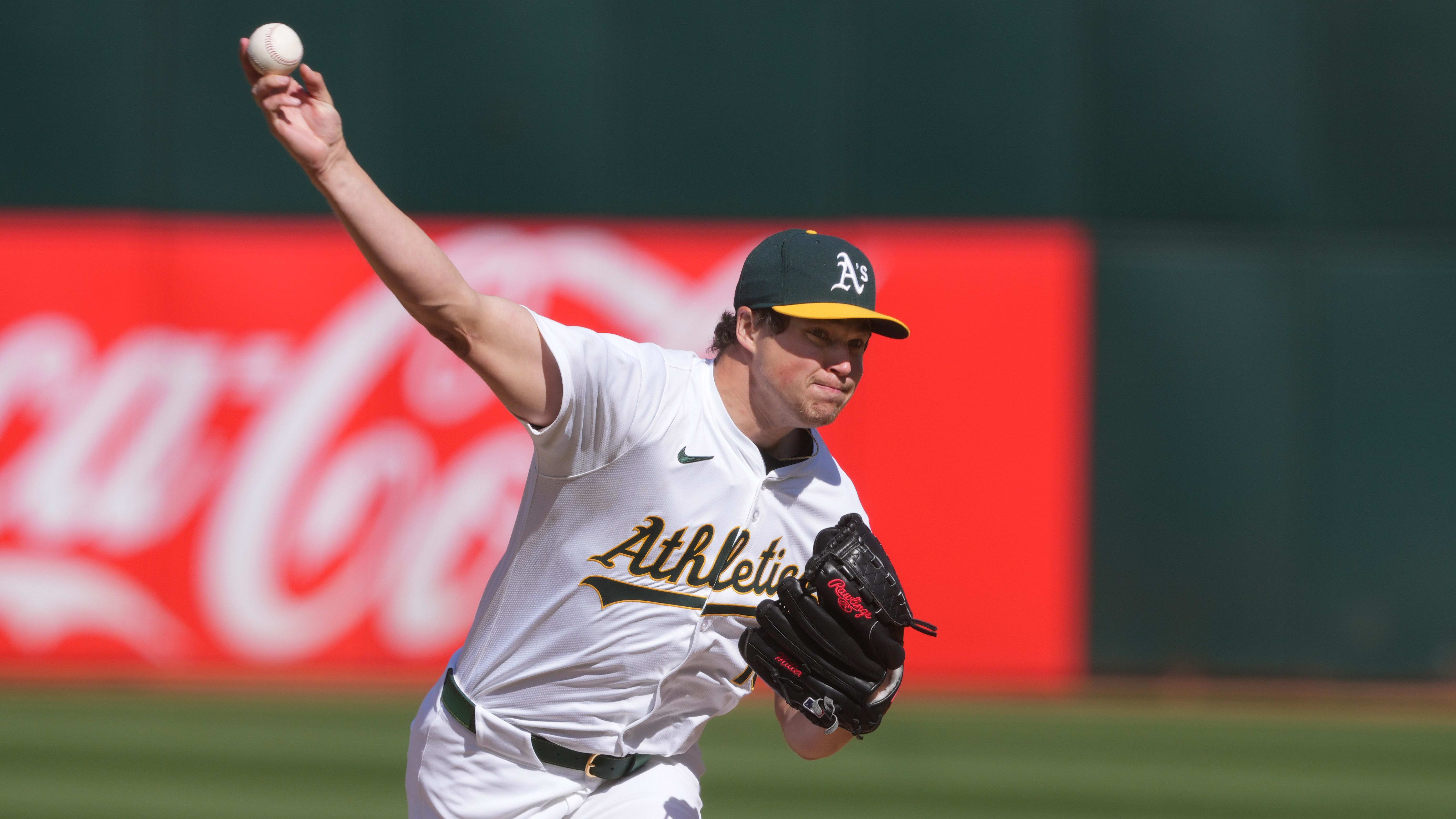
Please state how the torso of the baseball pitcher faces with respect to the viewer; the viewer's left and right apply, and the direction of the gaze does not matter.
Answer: facing the viewer and to the right of the viewer
